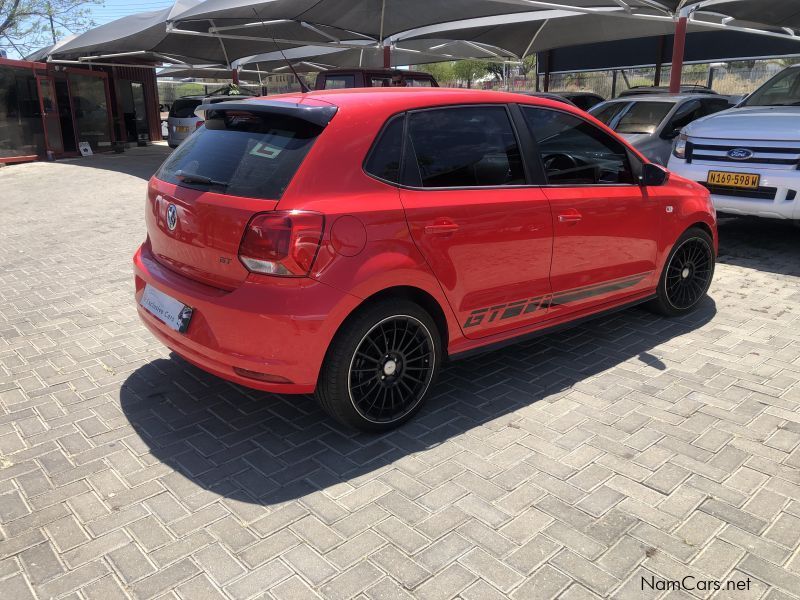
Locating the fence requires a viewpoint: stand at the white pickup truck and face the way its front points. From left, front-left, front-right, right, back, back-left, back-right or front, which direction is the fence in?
back-right

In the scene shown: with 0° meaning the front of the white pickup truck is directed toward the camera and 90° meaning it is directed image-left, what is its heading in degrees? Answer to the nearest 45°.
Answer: approximately 45°

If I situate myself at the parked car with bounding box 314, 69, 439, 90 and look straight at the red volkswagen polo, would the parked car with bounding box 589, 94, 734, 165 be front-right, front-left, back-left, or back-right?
front-left

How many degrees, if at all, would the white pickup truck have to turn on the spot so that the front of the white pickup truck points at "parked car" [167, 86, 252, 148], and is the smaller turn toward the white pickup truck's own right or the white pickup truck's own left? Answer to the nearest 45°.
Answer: approximately 90° to the white pickup truck's own right

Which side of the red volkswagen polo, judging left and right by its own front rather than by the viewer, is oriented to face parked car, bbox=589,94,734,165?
front

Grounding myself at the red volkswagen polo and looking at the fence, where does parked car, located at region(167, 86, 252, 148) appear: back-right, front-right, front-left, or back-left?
front-left

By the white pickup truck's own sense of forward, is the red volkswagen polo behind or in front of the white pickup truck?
in front

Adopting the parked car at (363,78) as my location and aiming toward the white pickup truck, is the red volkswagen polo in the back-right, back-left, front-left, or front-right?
front-right

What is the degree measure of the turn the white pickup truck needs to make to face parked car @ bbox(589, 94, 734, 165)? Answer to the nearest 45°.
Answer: approximately 135° to its right

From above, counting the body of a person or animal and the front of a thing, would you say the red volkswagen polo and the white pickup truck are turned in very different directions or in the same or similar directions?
very different directions

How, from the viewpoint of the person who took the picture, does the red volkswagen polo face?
facing away from the viewer and to the right of the viewer

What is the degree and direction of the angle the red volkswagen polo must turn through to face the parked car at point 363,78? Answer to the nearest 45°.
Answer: approximately 45° to its left

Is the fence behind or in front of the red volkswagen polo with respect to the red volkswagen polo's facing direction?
in front

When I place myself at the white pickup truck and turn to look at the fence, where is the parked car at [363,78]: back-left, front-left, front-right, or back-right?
front-left
